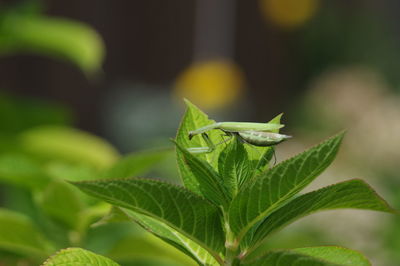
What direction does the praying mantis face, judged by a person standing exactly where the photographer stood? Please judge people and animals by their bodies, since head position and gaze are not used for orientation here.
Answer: facing to the left of the viewer
